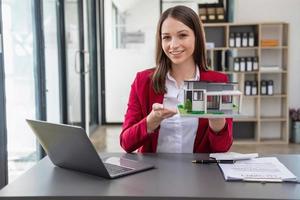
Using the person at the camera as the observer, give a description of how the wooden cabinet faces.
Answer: facing the viewer

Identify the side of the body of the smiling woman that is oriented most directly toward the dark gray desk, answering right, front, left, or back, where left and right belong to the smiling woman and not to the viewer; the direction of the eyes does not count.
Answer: front

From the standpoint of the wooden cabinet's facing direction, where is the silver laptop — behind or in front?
in front

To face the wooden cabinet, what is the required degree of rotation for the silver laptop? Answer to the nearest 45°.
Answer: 0° — it already faces it

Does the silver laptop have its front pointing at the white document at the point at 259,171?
no

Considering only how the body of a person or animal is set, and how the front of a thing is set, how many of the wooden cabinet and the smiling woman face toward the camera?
2

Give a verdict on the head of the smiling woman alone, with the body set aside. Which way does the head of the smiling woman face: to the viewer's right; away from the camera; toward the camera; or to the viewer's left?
toward the camera

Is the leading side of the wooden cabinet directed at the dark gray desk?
yes

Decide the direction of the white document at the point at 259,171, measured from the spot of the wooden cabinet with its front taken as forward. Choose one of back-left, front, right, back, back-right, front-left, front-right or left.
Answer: front

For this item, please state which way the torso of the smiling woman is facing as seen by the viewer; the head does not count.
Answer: toward the camera

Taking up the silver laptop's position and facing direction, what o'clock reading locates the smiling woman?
The smiling woman is roughly at 12 o'clock from the silver laptop.

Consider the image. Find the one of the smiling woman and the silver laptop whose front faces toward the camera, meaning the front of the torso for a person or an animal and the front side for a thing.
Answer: the smiling woman

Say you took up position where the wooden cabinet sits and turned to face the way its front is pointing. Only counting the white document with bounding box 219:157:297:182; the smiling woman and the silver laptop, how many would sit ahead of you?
3

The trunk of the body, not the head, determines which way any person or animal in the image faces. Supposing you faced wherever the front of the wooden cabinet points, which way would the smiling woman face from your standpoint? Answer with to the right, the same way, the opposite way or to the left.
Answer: the same way

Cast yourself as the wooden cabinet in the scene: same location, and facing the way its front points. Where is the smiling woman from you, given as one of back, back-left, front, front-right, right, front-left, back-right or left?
front

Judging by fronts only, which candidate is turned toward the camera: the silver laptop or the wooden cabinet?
the wooden cabinet
